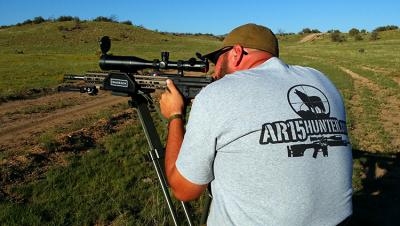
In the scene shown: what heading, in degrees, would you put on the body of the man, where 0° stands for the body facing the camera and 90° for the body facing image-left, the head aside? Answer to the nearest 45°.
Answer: approximately 135°

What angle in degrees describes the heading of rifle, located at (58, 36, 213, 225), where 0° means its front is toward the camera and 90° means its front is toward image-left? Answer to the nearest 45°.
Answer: approximately 90°

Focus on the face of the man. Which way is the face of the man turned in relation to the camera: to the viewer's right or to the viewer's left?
to the viewer's left
